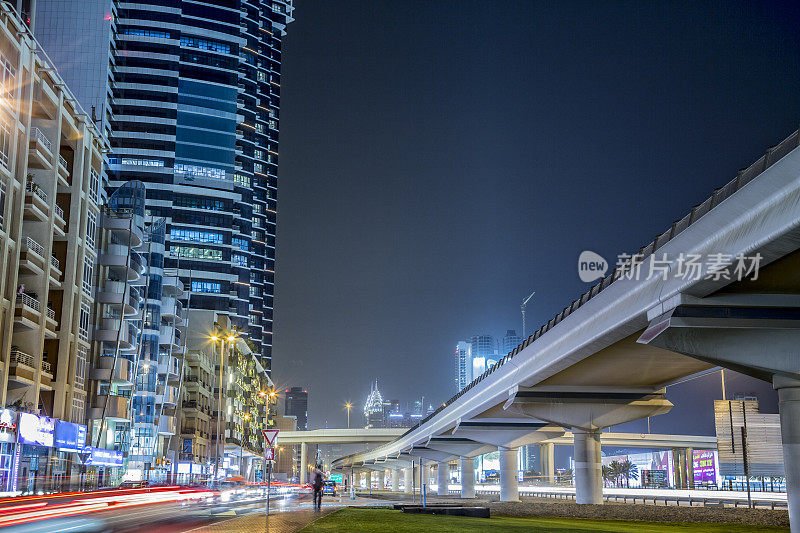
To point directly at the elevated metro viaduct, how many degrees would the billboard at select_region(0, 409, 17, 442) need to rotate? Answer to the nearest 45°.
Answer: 0° — it already faces it

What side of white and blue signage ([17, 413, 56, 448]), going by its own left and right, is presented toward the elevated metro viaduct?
front

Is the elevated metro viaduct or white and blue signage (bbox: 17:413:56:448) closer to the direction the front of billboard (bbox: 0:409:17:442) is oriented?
the elevated metro viaduct

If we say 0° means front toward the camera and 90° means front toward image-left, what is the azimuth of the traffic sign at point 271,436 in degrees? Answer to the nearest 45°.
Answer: approximately 0°

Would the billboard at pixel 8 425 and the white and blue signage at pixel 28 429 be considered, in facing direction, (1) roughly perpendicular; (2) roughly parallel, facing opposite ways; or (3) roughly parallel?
roughly parallel

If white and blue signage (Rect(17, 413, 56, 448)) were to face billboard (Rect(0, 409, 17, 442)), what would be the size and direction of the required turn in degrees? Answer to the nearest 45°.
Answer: approximately 45° to its right

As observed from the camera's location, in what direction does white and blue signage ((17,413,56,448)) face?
facing the viewer and to the right of the viewer

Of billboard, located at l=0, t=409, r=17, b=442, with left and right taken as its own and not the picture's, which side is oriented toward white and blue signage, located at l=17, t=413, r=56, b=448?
left

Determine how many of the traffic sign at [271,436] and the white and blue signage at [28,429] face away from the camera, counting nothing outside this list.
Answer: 0

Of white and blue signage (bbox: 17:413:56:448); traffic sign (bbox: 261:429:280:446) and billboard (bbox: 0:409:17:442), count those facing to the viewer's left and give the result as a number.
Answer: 0

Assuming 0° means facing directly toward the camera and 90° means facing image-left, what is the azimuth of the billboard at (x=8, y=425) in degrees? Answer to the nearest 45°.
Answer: approximately 315°
